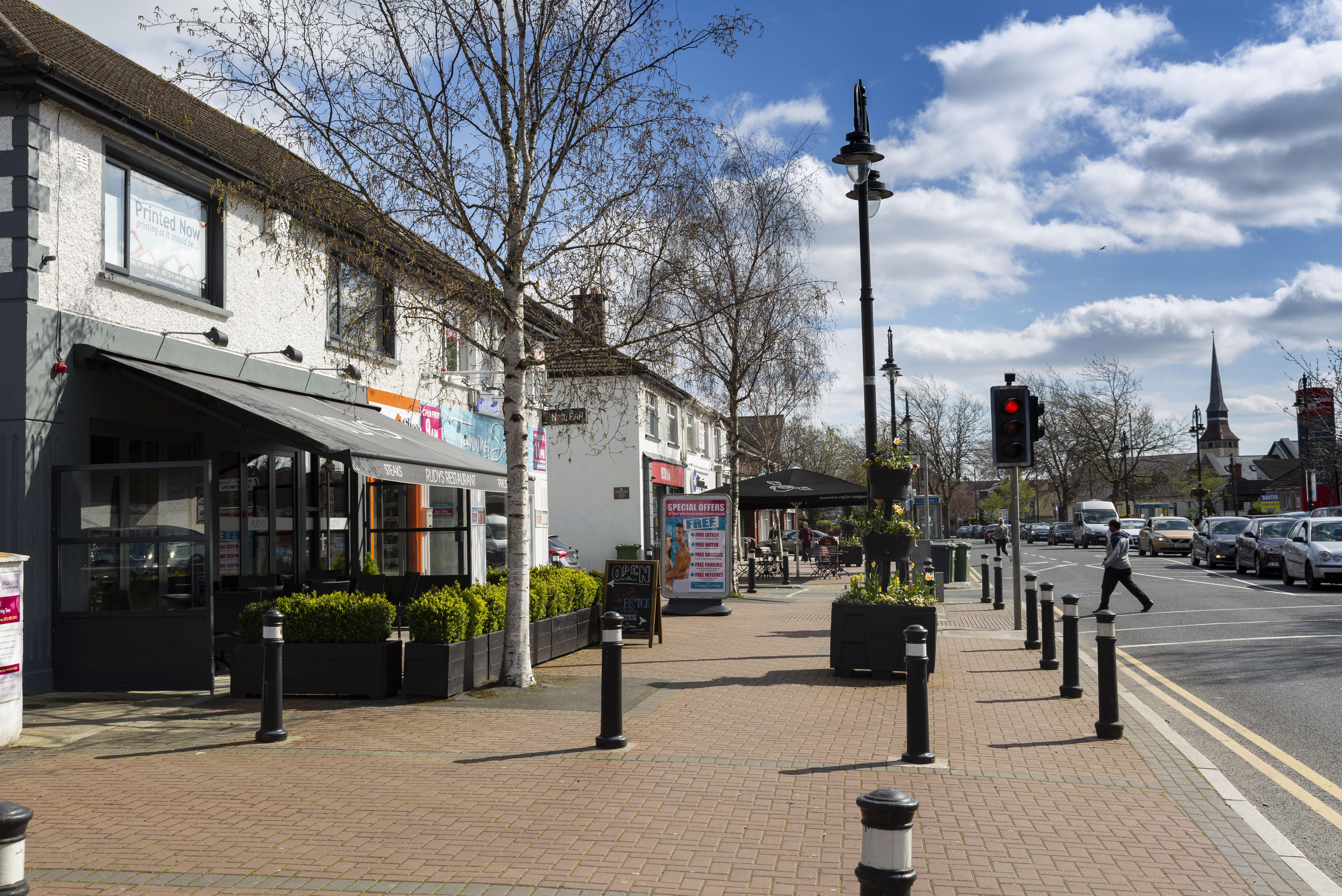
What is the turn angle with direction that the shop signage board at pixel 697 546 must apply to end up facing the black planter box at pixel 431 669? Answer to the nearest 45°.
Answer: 0° — it already faces it

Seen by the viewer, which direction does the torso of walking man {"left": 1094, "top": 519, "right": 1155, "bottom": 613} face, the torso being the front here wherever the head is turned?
to the viewer's left

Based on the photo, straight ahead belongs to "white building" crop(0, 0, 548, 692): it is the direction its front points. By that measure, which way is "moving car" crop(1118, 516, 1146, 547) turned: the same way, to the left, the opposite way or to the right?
to the right

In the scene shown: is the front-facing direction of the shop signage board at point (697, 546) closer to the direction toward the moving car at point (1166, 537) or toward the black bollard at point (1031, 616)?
the black bollard

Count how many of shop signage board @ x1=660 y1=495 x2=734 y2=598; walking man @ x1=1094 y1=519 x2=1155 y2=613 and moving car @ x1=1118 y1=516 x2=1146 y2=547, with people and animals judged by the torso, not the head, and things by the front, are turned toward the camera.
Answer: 2

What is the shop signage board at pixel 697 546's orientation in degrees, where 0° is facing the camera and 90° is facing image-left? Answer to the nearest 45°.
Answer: approximately 0°

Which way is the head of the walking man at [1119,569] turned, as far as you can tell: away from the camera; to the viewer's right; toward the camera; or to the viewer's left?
to the viewer's left

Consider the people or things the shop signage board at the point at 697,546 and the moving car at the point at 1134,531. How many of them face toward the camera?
2

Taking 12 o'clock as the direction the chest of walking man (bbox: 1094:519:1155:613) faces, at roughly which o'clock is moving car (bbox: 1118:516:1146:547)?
The moving car is roughly at 3 o'clock from the walking man.

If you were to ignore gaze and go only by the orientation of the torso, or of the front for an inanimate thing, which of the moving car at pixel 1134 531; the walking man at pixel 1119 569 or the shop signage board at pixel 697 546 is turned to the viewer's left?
the walking man

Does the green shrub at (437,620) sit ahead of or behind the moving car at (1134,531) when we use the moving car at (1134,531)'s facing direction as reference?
ahead

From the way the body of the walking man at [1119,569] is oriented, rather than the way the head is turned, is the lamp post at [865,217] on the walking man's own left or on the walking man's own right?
on the walking man's own left
